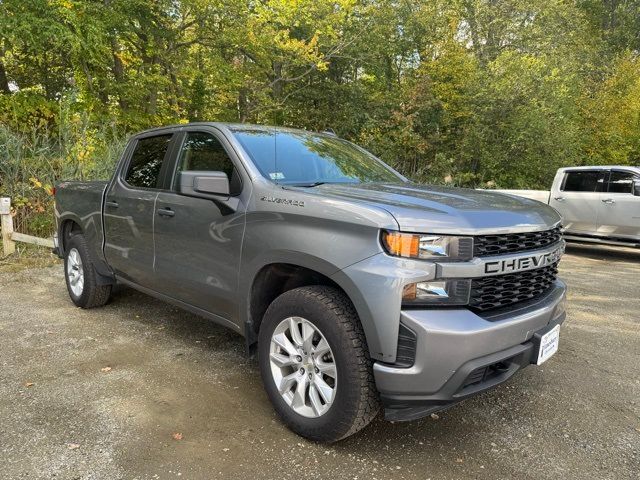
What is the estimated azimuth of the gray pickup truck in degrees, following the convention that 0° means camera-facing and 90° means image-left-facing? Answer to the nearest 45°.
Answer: approximately 315°

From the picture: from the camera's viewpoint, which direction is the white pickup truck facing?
to the viewer's right

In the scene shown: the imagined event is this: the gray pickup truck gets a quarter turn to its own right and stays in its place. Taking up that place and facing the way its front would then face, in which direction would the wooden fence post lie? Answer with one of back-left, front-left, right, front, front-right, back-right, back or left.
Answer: right

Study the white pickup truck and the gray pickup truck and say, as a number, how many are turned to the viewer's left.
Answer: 0

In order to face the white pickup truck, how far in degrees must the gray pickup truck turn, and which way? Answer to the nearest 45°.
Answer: approximately 90° to its left

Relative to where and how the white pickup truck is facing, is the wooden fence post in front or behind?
behind

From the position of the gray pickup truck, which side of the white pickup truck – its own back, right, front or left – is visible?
right
